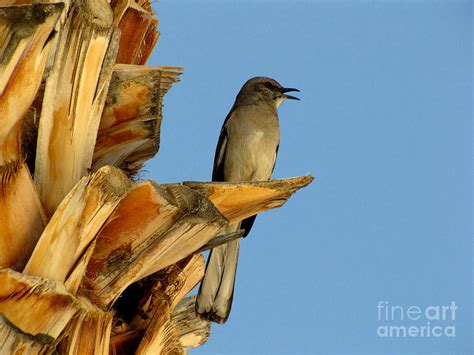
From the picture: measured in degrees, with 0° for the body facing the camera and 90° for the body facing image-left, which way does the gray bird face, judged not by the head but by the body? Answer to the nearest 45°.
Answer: approximately 315°
